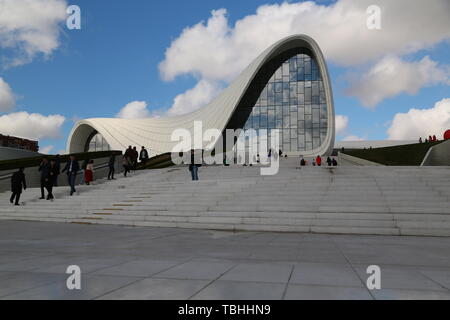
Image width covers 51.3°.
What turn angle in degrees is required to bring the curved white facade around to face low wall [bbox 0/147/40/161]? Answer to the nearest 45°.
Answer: approximately 45° to its right

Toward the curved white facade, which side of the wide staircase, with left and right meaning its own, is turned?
back

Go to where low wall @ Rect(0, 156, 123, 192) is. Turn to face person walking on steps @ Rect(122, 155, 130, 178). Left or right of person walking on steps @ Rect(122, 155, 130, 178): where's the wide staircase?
right

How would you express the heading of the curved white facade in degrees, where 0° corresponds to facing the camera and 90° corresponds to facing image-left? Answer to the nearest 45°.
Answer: approximately 0°

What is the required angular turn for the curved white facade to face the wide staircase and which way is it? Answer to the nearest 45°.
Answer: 0° — it already faces it

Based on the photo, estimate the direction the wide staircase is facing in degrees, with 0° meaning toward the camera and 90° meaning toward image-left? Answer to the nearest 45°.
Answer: approximately 0°

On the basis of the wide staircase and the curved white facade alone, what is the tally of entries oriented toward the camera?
2

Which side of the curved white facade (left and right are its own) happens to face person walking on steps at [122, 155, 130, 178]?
front

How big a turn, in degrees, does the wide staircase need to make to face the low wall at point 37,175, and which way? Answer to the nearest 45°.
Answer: approximately 135° to its right

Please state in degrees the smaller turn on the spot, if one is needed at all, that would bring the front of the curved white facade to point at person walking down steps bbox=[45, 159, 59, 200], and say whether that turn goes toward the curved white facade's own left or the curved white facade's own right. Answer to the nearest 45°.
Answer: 0° — it already faces them

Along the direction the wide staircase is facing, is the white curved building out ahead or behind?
behind
